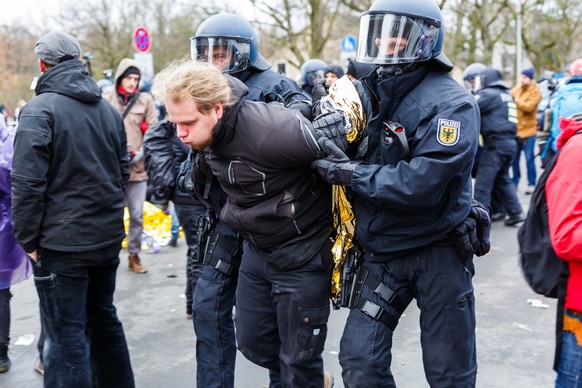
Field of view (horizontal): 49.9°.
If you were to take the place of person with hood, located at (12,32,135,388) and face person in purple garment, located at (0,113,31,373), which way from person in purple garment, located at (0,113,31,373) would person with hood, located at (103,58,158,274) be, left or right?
right

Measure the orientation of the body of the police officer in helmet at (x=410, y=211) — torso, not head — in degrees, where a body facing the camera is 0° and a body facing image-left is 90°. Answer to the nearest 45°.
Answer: approximately 45°

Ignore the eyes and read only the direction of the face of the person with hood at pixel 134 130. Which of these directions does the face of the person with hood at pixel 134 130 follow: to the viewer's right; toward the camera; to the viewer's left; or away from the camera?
toward the camera

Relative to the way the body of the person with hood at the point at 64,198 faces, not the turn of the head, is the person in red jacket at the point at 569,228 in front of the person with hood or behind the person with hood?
behind

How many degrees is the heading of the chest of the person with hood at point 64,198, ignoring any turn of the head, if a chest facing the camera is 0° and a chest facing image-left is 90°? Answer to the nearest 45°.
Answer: approximately 135°

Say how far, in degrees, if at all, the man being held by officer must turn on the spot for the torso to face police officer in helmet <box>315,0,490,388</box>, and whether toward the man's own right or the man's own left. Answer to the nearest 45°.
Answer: approximately 135° to the man's own left

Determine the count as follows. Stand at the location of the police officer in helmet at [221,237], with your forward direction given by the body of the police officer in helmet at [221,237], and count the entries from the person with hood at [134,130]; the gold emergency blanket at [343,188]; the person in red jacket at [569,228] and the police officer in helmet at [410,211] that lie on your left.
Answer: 3

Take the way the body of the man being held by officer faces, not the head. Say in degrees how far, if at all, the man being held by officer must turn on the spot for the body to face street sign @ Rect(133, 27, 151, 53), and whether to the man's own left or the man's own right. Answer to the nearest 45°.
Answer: approximately 135° to the man's own right

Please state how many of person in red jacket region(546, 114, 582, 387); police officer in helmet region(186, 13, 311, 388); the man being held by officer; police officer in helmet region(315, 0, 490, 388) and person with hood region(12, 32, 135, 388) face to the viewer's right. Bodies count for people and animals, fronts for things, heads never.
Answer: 1

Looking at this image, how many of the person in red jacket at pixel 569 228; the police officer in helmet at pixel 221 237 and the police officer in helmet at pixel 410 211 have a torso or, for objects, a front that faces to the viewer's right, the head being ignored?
1

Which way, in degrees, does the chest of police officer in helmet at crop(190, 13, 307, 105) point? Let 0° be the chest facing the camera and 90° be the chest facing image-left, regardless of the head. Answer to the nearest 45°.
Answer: approximately 45°

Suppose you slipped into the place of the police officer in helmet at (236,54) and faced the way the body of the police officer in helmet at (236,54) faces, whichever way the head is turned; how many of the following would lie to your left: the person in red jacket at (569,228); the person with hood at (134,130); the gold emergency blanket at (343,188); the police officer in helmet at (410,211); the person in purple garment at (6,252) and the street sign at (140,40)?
3

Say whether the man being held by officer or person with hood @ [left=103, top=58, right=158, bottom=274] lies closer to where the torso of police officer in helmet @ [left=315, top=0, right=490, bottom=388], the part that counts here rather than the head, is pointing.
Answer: the man being held by officer

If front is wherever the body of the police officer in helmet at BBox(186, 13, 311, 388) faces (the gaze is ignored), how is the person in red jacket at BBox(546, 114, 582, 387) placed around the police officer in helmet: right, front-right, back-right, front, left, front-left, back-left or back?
left

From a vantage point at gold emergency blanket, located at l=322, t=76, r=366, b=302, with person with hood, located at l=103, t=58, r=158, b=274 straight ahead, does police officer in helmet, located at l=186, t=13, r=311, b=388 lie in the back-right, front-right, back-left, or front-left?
front-left

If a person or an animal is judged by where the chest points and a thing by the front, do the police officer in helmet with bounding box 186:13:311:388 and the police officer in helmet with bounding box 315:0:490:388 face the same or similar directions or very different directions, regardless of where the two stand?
same or similar directions

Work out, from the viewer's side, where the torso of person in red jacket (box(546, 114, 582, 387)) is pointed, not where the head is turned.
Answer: to the viewer's right

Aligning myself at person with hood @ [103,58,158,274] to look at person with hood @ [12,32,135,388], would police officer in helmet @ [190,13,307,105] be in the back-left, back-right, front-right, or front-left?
front-left

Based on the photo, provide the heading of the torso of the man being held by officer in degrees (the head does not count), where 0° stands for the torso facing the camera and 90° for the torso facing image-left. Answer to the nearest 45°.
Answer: approximately 45°
